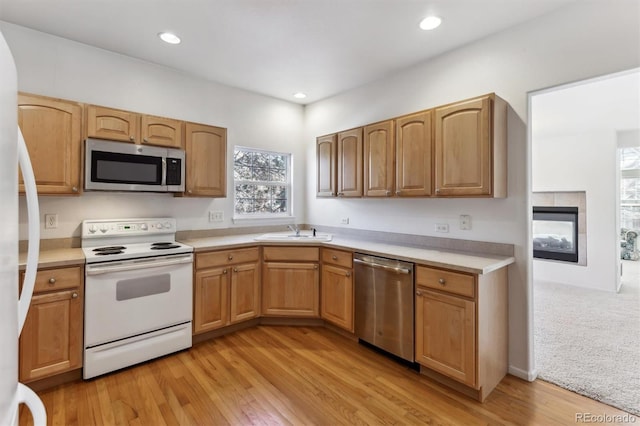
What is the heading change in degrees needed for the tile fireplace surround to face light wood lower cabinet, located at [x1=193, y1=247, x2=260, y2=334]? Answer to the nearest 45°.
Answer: approximately 45° to its right

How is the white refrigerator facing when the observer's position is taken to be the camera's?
facing to the right of the viewer

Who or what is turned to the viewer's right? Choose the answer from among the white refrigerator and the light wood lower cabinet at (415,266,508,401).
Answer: the white refrigerator

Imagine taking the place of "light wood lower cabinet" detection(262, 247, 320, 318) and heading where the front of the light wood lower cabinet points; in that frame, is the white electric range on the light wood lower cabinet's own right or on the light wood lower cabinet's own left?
on the light wood lower cabinet's own right

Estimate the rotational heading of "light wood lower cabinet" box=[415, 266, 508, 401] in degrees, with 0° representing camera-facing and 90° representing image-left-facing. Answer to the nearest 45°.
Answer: approximately 45°

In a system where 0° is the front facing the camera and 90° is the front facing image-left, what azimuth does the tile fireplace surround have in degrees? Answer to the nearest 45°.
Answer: approximately 0°

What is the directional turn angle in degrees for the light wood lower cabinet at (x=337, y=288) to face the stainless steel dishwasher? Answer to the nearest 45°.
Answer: approximately 90° to its left

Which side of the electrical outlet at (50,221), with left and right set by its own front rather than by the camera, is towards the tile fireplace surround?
left
